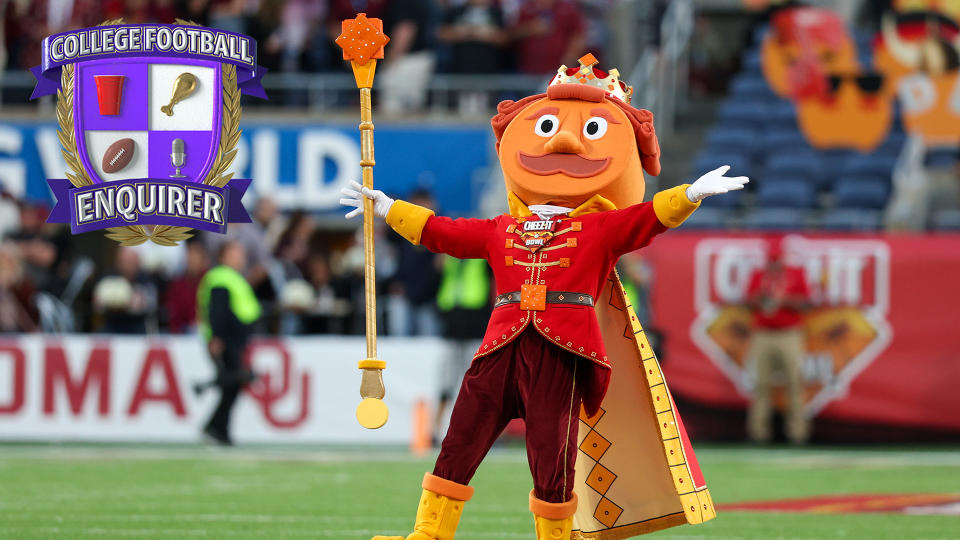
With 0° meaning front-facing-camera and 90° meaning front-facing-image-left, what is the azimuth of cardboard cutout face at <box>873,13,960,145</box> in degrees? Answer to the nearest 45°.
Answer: approximately 0°

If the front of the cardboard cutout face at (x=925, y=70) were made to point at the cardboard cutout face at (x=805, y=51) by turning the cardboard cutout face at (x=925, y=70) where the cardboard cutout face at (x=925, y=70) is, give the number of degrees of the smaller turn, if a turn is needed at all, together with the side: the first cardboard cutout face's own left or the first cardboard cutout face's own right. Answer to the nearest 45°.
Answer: approximately 90° to the first cardboard cutout face's own right

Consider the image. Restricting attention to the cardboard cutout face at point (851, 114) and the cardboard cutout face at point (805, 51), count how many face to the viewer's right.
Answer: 0
